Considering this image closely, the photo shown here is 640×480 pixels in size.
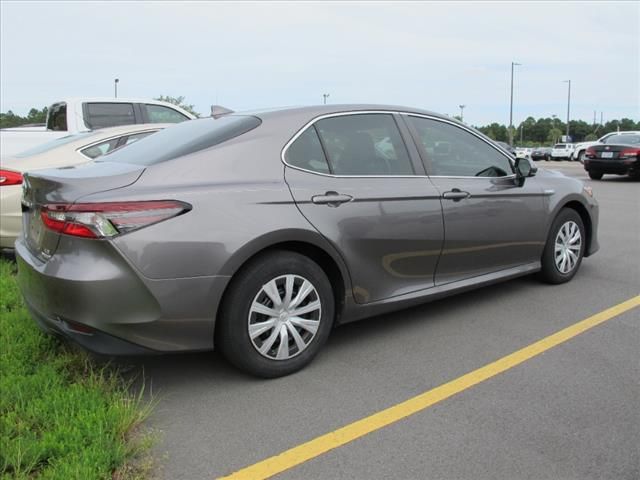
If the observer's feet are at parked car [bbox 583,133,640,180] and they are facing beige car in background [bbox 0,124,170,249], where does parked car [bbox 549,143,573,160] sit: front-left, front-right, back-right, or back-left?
back-right

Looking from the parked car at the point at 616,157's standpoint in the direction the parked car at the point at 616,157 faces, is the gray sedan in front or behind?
behind

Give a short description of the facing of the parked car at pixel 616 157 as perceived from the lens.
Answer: facing away from the viewer and to the right of the viewer

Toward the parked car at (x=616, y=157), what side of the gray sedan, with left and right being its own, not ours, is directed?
front

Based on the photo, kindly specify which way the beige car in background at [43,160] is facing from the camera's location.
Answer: facing away from the viewer and to the right of the viewer

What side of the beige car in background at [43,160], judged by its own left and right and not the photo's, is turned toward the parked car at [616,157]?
front

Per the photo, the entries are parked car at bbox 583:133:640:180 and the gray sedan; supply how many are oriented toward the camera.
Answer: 0

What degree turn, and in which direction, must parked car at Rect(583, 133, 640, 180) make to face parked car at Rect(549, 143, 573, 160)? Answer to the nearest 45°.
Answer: approximately 45° to its left

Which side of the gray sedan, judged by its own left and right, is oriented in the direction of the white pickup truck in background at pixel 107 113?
left

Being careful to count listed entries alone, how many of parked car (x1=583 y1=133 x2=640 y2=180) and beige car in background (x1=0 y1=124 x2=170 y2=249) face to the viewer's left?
0

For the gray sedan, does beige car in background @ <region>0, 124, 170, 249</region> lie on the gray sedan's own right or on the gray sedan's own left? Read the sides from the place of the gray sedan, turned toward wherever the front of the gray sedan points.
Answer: on the gray sedan's own left

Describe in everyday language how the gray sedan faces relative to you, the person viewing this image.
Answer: facing away from the viewer and to the right of the viewer

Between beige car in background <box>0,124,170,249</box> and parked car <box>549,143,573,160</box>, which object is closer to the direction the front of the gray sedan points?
the parked car
